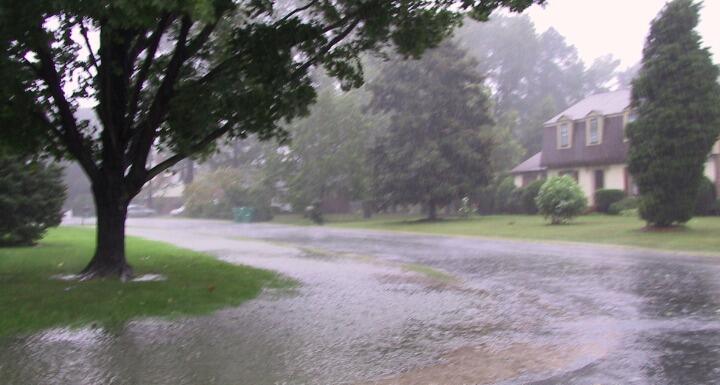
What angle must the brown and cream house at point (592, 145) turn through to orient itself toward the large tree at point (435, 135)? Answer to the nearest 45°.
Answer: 0° — it already faces it

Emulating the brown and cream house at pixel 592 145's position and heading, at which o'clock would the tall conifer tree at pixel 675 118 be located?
The tall conifer tree is roughly at 10 o'clock from the brown and cream house.

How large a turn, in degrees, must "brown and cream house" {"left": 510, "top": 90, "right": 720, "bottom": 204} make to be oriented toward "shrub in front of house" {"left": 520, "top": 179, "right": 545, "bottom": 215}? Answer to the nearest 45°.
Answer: approximately 45° to its right

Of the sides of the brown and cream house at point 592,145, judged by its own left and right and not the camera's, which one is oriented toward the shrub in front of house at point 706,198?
left

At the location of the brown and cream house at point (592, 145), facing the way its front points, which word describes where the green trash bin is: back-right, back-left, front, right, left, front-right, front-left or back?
front-right

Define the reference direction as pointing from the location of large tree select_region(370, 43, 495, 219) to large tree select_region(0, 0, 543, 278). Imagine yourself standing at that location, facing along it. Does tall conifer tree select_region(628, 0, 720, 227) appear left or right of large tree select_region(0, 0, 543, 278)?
left

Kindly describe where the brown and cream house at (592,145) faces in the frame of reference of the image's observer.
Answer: facing the viewer and to the left of the viewer

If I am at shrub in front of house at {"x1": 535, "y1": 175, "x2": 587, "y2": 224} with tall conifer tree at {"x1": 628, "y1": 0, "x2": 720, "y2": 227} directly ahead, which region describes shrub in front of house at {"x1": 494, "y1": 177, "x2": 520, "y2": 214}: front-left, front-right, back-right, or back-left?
back-left

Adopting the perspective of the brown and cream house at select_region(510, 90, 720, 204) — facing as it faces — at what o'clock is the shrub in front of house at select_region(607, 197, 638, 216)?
The shrub in front of house is roughly at 10 o'clock from the brown and cream house.

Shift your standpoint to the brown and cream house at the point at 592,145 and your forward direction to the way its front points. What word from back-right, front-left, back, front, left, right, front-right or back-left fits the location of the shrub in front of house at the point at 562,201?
front-left
